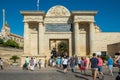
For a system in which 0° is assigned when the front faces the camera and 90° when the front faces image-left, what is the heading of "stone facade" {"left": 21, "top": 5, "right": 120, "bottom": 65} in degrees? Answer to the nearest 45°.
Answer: approximately 0°
